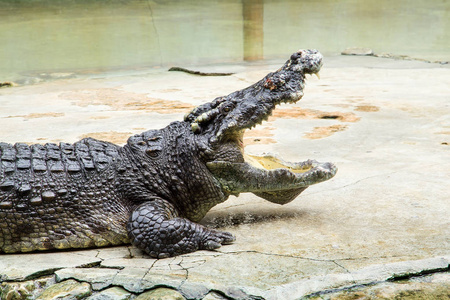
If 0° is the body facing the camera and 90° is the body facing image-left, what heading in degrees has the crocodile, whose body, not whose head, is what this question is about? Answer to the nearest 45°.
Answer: approximately 270°
